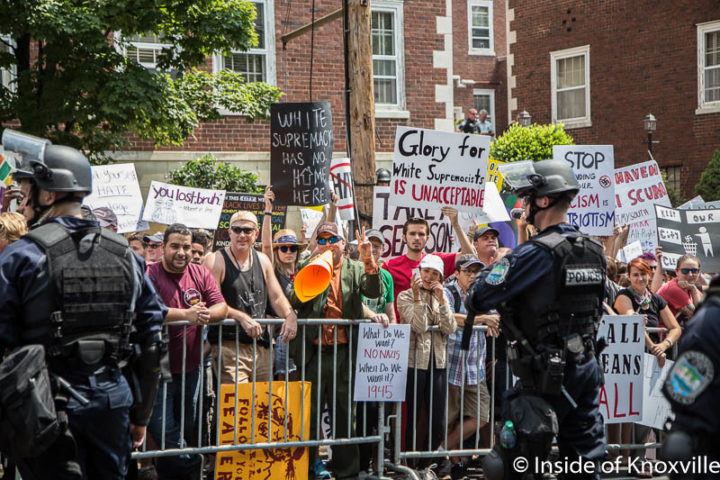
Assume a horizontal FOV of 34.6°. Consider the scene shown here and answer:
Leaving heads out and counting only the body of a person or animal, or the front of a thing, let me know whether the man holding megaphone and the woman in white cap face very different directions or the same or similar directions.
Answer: same or similar directions

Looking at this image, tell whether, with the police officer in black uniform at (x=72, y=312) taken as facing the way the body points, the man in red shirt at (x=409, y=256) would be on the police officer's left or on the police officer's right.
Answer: on the police officer's right

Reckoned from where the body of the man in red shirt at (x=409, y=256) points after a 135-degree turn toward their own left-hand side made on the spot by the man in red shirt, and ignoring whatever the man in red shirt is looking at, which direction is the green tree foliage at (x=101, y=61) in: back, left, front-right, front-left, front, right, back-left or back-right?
left

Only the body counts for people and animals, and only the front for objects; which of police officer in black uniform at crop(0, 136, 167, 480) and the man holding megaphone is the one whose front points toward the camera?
the man holding megaphone

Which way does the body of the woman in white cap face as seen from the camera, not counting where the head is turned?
toward the camera

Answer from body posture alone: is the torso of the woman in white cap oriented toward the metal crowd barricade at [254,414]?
no

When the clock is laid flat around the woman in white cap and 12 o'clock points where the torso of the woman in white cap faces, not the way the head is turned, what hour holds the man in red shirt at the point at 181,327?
The man in red shirt is roughly at 2 o'clock from the woman in white cap.

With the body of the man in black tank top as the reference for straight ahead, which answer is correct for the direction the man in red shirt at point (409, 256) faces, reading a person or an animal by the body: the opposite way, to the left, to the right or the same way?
the same way

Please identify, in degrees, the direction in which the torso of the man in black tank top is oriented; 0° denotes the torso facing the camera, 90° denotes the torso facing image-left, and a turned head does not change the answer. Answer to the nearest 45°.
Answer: approximately 0°

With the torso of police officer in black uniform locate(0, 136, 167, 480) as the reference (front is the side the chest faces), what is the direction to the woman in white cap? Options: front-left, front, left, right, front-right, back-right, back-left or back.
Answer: right

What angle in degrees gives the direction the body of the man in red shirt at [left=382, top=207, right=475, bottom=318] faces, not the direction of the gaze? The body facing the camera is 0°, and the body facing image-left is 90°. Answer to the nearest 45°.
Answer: approximately 0°

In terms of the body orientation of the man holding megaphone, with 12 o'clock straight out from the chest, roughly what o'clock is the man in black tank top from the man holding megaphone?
The man in black tank top is roughly at 3 o'clock from the man holding megaphone.

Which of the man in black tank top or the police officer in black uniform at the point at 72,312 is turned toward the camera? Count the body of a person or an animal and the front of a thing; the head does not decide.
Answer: the man in black tank top

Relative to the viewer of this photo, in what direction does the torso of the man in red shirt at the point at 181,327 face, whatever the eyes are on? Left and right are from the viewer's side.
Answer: facing the viewer and to the right of the viewer
